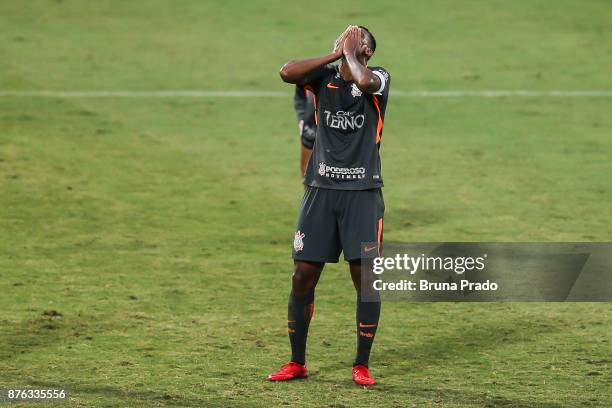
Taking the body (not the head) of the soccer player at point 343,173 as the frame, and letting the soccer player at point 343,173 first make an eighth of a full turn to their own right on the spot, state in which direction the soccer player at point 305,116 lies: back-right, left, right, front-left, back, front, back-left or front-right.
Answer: back-right

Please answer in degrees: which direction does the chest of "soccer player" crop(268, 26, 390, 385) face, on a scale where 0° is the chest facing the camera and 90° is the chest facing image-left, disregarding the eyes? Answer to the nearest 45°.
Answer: approximately 0°
